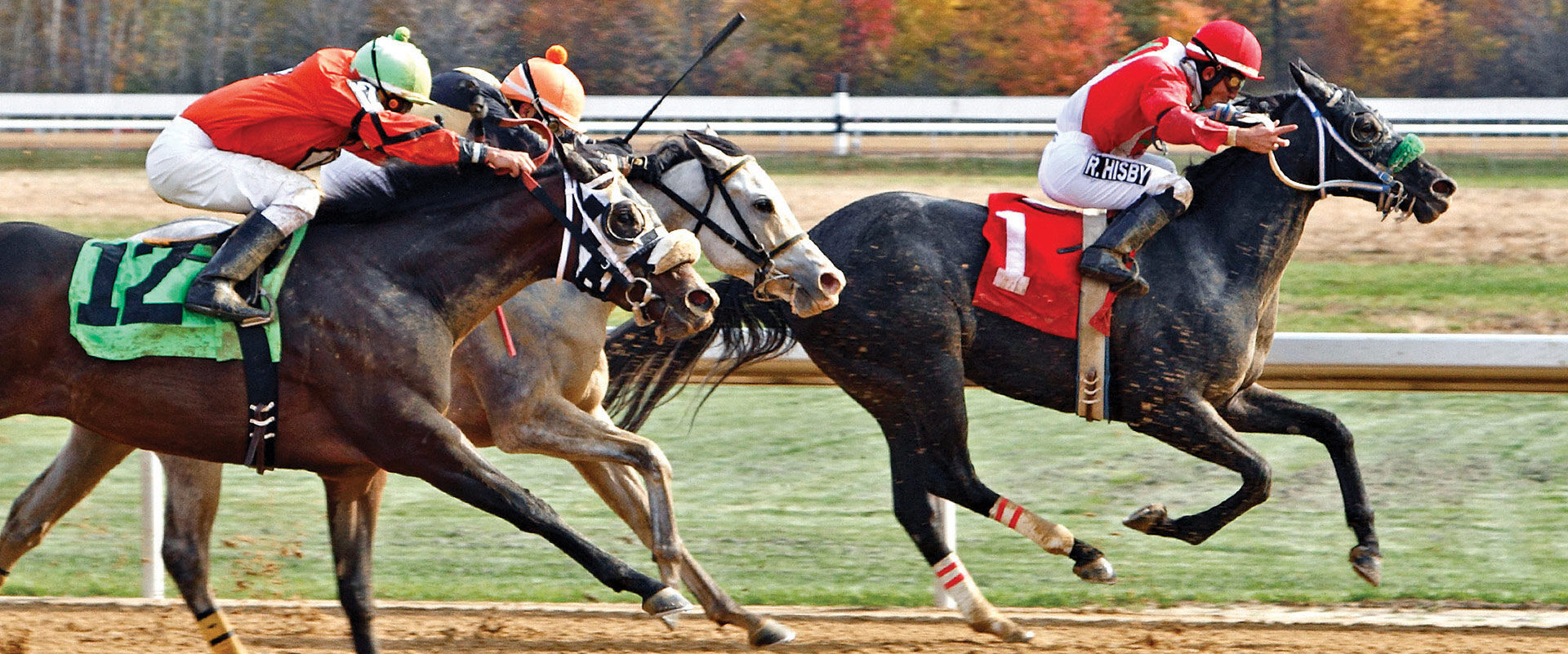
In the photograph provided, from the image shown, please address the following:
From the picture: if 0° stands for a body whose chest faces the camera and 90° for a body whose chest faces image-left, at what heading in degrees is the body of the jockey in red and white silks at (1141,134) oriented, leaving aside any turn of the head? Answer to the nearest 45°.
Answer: approximately 270°

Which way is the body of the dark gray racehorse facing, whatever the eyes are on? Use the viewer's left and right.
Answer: facing to the right of the viewer

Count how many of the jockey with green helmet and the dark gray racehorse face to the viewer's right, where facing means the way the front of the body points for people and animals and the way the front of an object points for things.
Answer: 2

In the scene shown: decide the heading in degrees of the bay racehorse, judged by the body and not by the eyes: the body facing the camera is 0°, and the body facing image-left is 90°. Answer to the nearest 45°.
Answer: approximately 270°

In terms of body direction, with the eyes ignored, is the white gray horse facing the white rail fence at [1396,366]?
yes

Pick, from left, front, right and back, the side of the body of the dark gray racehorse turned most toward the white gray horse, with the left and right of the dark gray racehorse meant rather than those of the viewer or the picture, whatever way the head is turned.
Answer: back

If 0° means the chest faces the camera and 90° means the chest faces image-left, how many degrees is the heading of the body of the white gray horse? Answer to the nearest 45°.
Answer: approximately 270°

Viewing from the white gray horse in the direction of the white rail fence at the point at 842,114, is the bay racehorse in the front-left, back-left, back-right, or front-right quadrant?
back-left

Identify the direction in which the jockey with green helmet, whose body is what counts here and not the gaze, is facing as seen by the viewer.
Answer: to the viewer's right

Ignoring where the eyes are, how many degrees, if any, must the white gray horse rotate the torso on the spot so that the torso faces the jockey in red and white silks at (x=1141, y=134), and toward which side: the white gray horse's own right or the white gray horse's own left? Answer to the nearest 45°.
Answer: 0° — it already faces them
